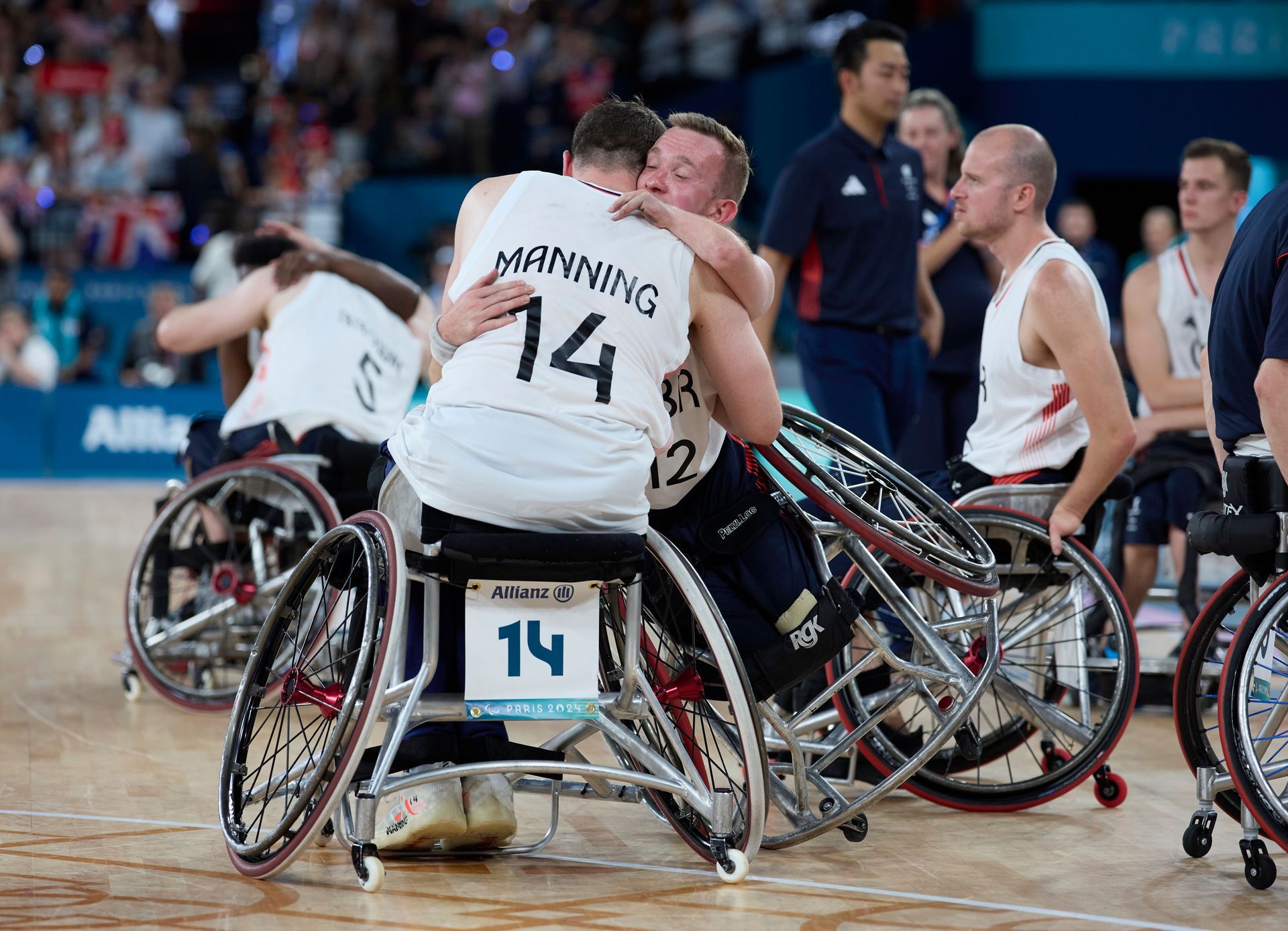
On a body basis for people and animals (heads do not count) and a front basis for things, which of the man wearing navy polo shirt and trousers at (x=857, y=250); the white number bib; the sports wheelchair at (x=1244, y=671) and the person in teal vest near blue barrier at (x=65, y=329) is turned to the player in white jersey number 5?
the person in teal vest near blue barrier

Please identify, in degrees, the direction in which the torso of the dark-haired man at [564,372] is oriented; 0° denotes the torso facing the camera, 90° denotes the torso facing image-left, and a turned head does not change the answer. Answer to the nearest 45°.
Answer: approximately 180°

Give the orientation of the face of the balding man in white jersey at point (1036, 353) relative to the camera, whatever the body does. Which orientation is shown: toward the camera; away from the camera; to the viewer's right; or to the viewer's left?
to the viewer's left

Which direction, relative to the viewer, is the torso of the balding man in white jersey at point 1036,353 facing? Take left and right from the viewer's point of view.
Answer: facing to the left of the viewer

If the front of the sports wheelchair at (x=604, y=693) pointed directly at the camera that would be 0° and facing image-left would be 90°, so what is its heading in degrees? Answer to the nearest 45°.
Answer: approximately 180°

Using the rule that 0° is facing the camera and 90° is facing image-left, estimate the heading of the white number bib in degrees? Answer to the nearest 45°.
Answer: approximately 0°
